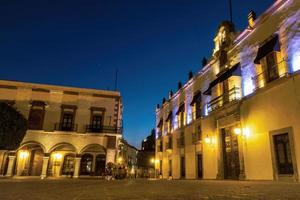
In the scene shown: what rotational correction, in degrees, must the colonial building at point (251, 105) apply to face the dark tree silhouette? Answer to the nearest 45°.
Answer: approximately 45° to its right

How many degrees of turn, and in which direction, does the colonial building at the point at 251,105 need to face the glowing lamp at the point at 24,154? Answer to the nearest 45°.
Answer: approximately 45° to its right

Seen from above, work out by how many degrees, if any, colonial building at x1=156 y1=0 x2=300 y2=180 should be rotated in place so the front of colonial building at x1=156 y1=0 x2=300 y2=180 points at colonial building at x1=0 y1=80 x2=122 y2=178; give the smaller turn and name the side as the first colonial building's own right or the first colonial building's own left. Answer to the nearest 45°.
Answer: approximately 45° to the first colonial building's own right

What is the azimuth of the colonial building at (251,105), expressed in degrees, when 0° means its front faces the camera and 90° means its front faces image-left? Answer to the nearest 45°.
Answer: approximately 45°

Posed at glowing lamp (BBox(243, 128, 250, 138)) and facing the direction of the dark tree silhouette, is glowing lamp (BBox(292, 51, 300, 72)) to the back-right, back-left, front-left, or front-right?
back-left
